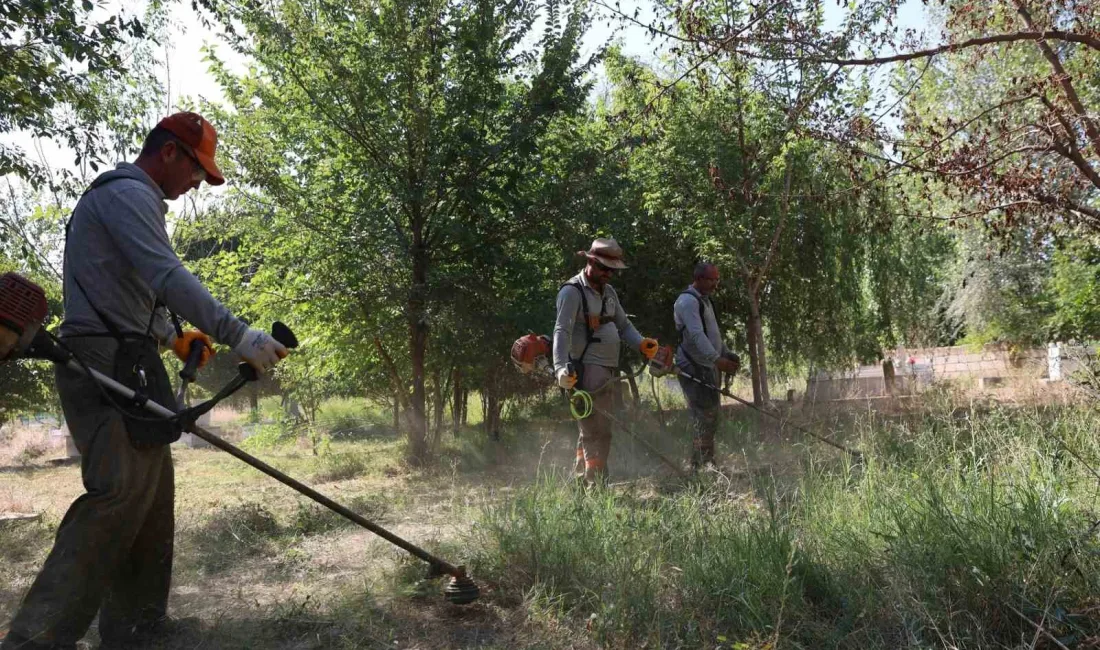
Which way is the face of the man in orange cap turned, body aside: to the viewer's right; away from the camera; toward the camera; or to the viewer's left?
to the viewer's right

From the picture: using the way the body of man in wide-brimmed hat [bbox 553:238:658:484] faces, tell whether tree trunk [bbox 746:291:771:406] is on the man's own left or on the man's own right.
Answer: on the man's own left

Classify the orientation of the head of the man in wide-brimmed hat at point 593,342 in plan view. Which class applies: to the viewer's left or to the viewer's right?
to the viewer's right

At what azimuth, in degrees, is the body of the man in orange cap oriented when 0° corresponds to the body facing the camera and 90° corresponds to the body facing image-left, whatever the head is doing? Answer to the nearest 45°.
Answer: approximately 270°

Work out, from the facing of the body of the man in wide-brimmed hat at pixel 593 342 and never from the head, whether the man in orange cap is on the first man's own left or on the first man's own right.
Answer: on the first man's own right

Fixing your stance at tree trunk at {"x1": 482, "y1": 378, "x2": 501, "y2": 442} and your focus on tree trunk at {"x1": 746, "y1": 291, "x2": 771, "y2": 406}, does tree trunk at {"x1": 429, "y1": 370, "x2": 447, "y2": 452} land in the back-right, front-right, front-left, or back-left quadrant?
back-right

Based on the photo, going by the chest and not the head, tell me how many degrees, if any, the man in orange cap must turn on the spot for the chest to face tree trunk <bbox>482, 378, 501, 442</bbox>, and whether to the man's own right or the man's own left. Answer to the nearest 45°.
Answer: approximately 45° to the man's own left

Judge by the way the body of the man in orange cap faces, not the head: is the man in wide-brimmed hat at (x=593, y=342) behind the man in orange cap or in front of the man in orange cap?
in front

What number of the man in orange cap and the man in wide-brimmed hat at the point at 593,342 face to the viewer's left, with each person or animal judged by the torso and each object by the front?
0

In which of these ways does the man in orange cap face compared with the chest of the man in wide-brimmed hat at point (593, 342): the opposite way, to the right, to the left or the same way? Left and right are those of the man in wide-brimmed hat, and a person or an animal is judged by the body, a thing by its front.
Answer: to the left

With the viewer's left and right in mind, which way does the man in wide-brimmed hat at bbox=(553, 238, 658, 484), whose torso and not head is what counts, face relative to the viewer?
facing the viewer and to the right of the viewer
